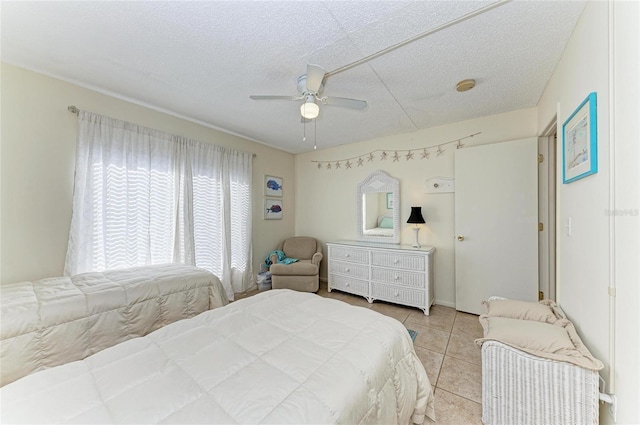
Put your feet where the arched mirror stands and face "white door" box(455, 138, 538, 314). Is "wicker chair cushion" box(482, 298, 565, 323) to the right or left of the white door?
right

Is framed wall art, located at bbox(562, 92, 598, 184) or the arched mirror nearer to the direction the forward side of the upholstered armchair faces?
the framed wall art

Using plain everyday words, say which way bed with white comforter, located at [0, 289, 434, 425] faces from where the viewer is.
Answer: facing away from the viewer and to the right of the viewer

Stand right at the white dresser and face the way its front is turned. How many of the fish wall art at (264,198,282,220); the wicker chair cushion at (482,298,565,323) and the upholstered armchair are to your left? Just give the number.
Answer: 1

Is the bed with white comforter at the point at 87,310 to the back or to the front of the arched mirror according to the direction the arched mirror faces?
to the front

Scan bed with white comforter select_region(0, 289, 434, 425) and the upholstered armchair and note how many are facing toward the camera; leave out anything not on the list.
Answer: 1
